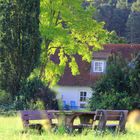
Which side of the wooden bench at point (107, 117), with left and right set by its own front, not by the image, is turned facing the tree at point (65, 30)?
front

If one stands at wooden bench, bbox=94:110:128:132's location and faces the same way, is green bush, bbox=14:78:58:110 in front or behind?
in front

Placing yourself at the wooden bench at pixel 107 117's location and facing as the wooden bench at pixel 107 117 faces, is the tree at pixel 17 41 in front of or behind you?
in front

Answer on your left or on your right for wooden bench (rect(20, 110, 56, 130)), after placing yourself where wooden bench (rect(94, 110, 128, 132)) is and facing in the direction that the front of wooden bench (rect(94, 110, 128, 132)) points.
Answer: on your left
